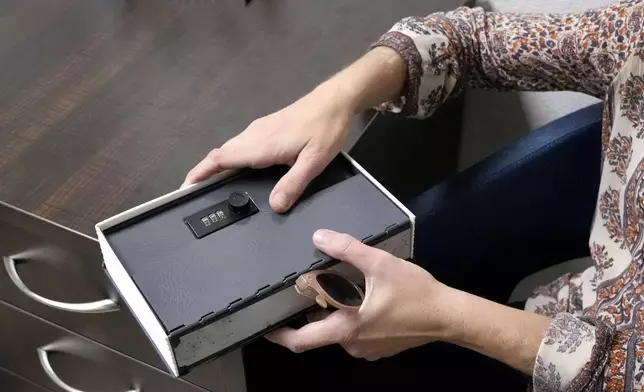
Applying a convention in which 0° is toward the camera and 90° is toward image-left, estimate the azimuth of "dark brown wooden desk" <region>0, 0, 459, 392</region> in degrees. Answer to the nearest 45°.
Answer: approximately 45°
